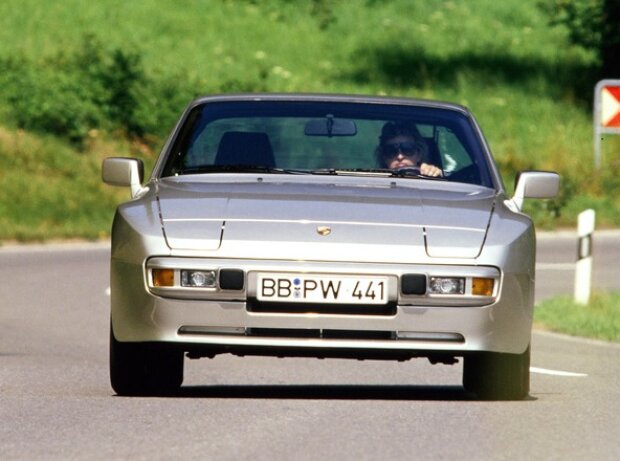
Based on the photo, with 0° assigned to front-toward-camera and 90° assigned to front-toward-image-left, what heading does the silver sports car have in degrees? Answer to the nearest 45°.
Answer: approximately 0°

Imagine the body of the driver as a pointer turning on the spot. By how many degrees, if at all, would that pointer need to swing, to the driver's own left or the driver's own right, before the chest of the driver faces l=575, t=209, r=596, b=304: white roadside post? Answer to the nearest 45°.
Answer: approximately 180°

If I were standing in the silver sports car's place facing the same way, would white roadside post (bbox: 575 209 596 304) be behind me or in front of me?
behind
